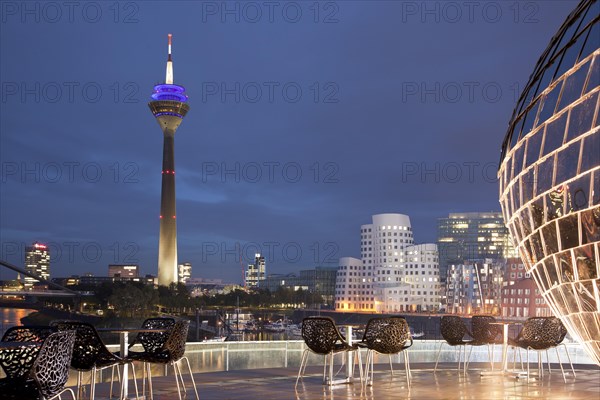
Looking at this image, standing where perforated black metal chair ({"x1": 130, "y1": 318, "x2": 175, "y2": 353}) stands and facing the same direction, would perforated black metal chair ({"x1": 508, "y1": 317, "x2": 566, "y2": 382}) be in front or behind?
behind

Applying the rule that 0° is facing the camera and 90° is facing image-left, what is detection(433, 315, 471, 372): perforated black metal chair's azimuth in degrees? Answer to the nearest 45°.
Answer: approximately 225°

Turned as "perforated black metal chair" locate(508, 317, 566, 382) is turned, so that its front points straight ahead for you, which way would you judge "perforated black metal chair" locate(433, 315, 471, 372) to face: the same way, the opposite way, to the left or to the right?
to the right

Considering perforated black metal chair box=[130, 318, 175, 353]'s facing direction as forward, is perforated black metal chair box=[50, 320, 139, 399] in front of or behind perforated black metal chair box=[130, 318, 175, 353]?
in front

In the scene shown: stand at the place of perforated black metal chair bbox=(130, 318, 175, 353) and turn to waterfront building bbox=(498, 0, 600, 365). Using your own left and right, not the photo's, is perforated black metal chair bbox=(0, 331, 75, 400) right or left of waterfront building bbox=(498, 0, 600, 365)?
right

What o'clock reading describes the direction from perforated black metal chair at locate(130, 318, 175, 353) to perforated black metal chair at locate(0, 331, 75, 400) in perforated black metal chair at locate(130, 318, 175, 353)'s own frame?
perforated black metal chair at locate(0, 331, 75, 400) is roughly at 11 o'clock from perforated black metal chair at locate(130, 318, 175, 353).

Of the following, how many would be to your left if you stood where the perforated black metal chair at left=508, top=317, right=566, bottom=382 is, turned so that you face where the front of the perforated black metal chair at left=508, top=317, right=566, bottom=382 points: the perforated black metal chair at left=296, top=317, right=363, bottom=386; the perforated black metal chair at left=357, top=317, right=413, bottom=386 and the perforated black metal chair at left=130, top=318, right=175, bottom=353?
3

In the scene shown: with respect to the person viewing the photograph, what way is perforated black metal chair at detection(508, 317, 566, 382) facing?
facing away from the viewer and to the left of the viewer

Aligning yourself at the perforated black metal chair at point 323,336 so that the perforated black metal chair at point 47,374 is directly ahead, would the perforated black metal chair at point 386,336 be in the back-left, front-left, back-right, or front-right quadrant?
back-left

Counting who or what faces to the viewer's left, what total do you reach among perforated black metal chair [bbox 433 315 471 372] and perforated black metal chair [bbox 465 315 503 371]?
0
